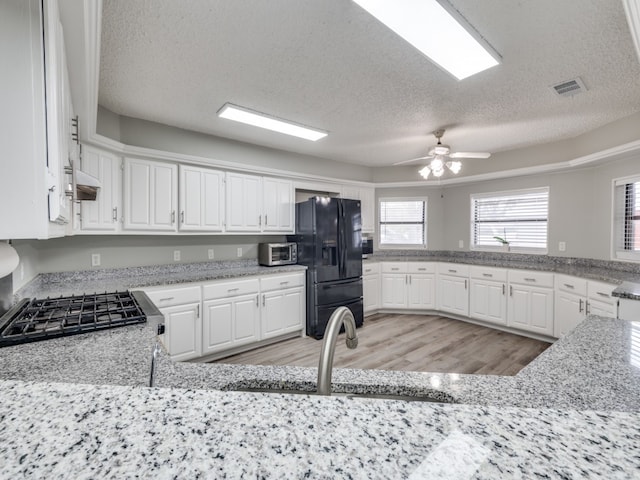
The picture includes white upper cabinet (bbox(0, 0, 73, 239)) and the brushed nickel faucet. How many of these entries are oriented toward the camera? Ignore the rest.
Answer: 0

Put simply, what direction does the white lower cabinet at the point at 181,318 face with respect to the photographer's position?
facing the viewer

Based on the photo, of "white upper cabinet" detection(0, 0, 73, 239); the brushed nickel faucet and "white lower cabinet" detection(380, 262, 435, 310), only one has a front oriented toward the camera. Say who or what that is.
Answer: the white lower cabinet

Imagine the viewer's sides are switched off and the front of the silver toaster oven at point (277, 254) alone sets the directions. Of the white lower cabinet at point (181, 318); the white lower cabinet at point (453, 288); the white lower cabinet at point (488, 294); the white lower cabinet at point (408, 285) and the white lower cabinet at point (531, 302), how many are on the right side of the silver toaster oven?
1

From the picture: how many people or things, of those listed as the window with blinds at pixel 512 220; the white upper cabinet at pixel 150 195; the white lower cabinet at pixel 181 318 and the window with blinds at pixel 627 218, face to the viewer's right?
0

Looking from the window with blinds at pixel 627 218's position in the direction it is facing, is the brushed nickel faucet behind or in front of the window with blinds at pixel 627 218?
in front

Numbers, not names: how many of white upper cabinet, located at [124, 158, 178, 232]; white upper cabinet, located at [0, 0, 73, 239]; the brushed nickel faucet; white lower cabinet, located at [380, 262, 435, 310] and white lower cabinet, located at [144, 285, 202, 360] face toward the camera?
3

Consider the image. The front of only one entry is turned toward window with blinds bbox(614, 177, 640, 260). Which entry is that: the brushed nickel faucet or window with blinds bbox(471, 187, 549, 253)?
the brushed nickel faucet

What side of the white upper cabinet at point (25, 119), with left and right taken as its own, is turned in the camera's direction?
right

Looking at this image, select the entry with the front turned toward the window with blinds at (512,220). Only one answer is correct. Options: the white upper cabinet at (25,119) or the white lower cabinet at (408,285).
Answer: the white upper cabinet

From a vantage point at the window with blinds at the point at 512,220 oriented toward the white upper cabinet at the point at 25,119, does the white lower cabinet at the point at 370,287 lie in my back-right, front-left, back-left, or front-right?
front-right

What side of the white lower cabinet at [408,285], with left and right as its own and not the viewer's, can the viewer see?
front

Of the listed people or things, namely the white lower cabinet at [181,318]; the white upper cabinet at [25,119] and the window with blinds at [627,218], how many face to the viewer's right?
1
